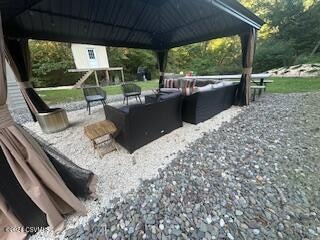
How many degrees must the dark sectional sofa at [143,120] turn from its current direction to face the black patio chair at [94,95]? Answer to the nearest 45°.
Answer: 0° — it already faces it

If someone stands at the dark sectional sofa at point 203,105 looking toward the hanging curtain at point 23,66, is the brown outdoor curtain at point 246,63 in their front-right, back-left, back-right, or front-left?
back-right

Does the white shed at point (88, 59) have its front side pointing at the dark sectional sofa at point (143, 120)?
yes

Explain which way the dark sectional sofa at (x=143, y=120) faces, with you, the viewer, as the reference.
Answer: facing away from the viewer and to the left of the viewer

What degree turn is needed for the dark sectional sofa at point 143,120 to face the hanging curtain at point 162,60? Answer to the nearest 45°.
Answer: approximately 45° to its right

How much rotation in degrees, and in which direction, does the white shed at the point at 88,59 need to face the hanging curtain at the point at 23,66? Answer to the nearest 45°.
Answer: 0° — it already faces it

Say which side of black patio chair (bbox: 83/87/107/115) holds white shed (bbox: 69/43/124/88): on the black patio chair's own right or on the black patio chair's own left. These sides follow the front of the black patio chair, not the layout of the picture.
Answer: on the black patio chair's own left

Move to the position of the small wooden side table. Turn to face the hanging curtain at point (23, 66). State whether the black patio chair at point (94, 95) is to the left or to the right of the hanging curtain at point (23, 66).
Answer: right
